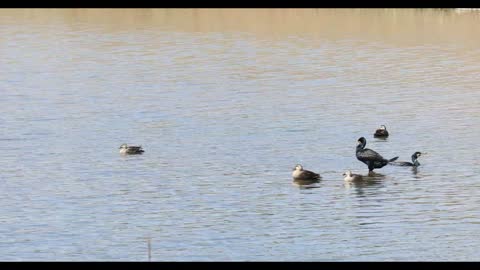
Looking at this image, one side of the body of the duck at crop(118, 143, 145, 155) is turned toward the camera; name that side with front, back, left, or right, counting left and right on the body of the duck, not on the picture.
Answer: left

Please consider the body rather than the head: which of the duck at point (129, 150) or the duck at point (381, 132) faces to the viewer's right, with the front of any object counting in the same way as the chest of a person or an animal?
the duck at point (381, 132)

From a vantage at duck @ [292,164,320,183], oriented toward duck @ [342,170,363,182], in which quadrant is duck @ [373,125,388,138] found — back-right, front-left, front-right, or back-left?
front-left

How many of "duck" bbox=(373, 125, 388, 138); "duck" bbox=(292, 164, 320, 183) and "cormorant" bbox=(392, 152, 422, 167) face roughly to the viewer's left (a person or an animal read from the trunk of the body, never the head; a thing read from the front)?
1

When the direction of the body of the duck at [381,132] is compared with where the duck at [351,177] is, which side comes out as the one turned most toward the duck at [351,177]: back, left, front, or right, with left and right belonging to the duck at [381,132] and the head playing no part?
right

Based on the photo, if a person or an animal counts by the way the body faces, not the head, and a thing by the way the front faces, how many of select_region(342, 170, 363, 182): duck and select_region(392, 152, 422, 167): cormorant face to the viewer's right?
1

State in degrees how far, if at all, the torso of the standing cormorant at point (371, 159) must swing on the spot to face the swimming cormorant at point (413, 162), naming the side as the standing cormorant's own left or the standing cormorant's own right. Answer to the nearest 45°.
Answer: approximately 180°

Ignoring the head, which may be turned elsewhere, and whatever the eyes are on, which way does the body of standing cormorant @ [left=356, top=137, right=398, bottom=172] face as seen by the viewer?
to the viewer's left

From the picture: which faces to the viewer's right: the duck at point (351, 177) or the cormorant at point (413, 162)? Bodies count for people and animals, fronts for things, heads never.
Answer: the cormorant at point (413, 162)

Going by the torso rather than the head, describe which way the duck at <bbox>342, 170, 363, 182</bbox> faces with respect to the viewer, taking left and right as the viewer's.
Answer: facing to the left of the viewer
